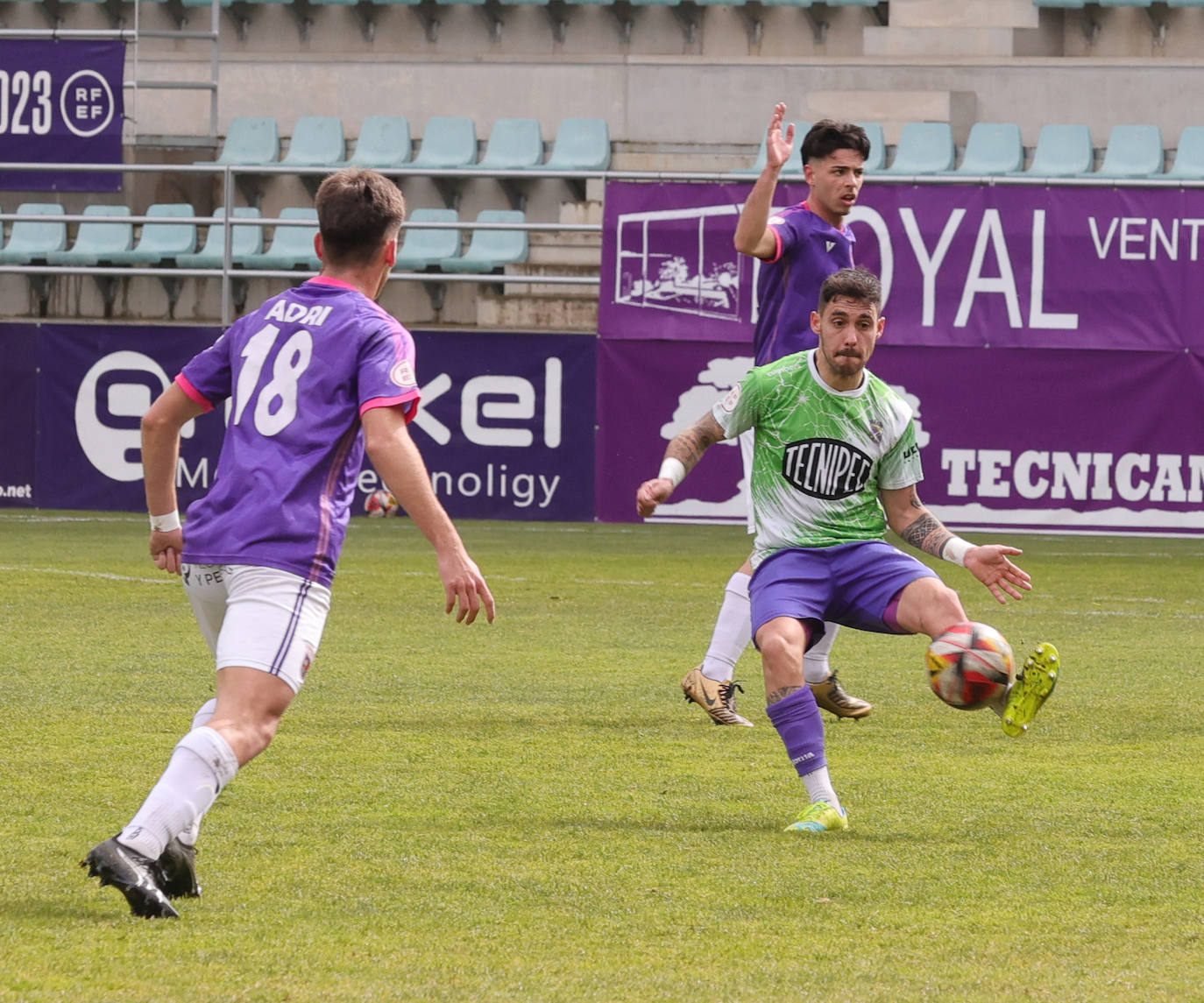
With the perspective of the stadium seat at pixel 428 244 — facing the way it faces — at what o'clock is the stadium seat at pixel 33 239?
the stadium seat at pixel 33 239 is roughly at 2 o'clock from the stadium seat at pixel 428 244.

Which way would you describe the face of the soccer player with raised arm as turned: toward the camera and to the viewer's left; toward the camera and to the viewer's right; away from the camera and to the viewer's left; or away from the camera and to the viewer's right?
toward the camera and to the viewer's right

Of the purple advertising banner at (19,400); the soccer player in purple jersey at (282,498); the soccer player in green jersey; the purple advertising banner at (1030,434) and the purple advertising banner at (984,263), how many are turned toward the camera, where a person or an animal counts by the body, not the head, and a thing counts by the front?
4

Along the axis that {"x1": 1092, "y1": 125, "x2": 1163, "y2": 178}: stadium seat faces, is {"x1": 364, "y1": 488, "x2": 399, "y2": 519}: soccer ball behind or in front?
in front

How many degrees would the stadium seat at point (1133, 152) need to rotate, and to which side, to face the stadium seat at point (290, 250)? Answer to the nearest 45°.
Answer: approximately 45° to its right

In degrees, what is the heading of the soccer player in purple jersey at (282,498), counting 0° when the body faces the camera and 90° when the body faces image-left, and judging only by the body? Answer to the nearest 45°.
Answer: approximately 225°

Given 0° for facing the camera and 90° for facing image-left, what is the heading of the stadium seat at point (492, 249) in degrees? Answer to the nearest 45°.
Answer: approximately 45°

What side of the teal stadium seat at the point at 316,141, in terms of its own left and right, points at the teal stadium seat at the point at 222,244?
front

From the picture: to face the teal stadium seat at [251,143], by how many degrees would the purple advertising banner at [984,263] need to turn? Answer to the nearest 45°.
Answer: approximately 135° to its right

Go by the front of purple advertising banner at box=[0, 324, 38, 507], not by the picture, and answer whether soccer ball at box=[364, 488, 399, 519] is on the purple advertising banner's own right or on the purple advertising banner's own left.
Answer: on the purple advertising banner's own left
